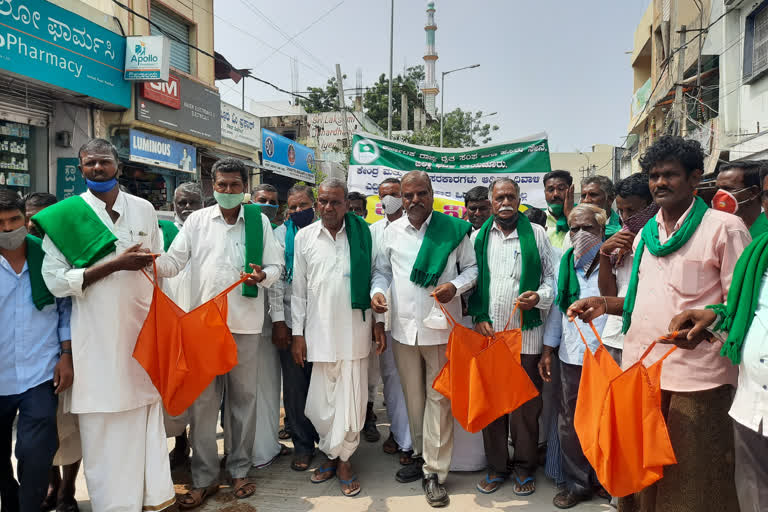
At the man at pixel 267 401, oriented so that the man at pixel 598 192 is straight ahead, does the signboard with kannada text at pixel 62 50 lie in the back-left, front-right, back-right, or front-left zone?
back-left

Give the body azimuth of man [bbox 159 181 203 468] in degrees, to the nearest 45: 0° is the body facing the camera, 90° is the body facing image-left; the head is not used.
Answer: approximately 0°

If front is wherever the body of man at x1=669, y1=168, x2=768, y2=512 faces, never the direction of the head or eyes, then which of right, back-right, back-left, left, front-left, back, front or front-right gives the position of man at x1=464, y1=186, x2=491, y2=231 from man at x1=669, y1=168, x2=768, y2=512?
right

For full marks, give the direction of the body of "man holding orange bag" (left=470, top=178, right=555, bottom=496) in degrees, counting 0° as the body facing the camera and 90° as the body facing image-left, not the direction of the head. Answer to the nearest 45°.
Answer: approximately 0°

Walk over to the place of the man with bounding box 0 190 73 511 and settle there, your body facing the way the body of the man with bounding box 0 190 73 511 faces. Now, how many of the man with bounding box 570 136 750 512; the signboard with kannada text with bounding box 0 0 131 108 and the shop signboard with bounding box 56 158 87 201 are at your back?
2

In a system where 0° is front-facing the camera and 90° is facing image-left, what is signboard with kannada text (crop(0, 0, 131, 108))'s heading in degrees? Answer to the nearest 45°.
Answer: approximately 315°

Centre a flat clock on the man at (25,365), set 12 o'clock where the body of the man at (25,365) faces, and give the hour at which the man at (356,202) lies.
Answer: the man at (356,202) is roughly at 8 o'clock from the man at (25,365).

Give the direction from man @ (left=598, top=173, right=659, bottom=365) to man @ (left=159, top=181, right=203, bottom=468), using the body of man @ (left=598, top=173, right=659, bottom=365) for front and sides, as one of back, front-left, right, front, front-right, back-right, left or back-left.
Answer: front-right

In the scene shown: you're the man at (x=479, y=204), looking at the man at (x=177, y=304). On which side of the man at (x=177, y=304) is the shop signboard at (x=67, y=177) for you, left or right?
right

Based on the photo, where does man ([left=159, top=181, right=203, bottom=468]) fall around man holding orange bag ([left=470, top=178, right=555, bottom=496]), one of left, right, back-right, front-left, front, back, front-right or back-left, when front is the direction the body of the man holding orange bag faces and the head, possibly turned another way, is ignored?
right

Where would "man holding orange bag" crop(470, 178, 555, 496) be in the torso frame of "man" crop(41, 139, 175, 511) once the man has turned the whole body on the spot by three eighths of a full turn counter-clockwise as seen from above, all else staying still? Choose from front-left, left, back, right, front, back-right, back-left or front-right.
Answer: right

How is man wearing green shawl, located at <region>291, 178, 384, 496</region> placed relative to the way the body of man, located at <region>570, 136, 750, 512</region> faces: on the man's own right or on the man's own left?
on the man's own right

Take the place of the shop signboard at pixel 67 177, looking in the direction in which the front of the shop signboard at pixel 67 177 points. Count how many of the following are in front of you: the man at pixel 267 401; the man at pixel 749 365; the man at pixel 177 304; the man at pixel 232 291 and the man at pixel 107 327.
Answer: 5

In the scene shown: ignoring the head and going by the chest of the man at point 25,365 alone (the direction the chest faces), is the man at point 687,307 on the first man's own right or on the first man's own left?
on the first man's own left
